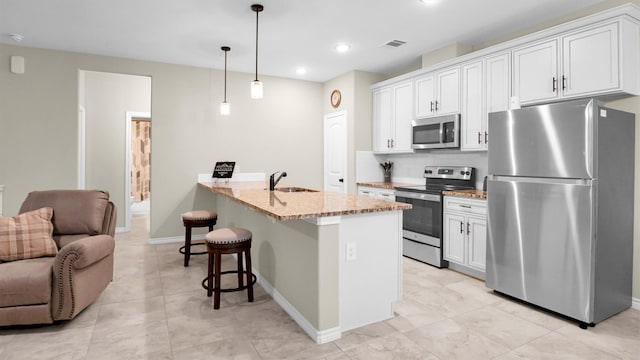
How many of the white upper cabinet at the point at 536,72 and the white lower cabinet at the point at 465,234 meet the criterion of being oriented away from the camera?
0

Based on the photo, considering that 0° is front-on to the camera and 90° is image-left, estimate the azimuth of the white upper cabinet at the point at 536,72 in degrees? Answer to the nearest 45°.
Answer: approximately 45°

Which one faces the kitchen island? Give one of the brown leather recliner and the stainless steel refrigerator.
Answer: the stainless steel refrigerator

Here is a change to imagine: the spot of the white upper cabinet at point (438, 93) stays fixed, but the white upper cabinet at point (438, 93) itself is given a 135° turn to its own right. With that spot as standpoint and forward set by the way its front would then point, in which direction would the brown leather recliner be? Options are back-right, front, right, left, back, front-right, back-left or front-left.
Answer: back-left

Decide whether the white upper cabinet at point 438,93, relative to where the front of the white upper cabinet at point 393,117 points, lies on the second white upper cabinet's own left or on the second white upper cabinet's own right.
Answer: on the second white upper cabinet's own left

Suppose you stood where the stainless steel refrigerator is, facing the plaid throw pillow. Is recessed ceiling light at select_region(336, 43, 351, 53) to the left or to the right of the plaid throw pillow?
right

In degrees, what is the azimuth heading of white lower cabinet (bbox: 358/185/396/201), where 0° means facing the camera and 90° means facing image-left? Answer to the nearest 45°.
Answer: approximately 45°

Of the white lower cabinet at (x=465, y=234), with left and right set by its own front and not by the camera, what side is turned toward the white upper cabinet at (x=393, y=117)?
right

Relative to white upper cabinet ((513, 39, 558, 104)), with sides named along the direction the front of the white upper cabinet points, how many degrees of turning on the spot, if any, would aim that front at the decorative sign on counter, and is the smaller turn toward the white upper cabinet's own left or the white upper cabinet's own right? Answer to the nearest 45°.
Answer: approximately 45° to the white upper cabinet's own right

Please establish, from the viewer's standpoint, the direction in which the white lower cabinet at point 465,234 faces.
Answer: facing the viewer and to the left of the viewer

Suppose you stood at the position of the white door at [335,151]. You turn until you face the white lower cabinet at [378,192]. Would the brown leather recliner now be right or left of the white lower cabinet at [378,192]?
right

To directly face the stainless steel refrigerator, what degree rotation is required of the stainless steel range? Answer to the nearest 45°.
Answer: approximately 90° to its left
